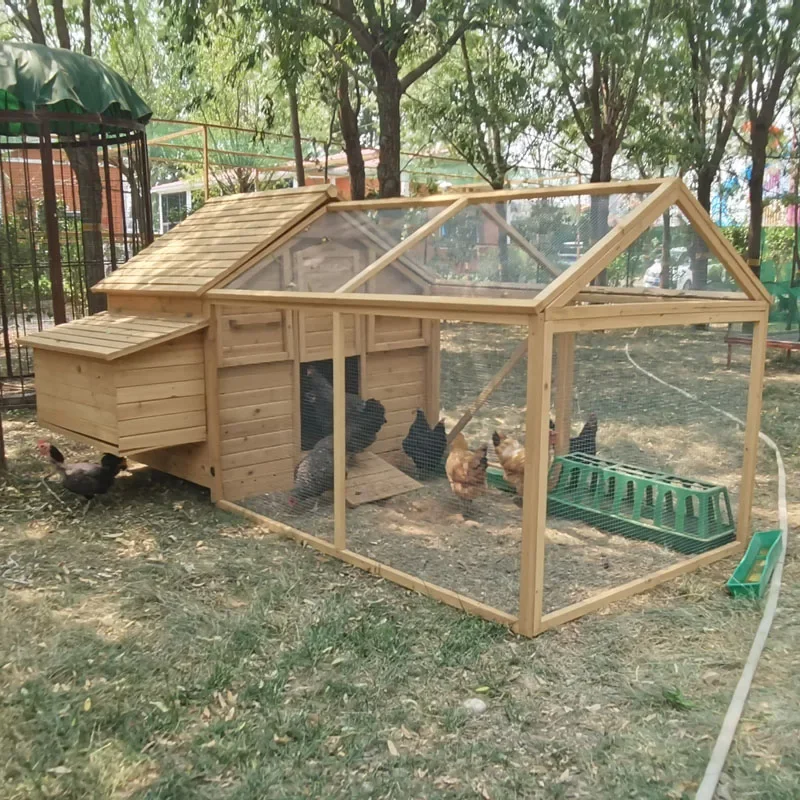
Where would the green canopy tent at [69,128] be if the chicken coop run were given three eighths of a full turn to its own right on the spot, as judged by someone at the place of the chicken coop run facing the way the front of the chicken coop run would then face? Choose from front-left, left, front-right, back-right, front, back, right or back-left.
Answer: front-right

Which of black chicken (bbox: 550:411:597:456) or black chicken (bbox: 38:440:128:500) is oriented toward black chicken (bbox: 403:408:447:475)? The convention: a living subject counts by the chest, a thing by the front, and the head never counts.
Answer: black chicken (bbox: 550:411:597:456)

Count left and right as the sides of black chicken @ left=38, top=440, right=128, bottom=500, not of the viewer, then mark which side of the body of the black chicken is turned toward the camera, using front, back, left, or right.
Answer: left

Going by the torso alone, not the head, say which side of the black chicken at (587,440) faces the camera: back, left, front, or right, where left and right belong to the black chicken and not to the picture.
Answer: left

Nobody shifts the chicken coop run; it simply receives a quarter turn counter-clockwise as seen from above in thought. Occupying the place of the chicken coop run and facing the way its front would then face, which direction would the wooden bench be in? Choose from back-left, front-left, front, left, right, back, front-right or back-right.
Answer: front

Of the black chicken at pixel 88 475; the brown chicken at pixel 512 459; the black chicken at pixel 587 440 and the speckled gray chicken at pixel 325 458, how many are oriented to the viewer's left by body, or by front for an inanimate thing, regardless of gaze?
3
